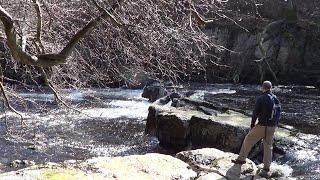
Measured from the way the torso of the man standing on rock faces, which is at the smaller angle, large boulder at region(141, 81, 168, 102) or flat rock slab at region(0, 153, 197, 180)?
the large boulder

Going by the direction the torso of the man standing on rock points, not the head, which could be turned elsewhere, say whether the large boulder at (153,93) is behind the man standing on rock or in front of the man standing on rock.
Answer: in front

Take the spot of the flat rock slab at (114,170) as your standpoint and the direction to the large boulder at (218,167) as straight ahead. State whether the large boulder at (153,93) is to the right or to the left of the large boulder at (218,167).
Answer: left

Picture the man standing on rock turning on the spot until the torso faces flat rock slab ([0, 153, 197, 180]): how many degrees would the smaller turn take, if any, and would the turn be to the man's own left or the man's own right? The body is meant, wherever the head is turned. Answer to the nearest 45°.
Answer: approximately 90° to the man's own left

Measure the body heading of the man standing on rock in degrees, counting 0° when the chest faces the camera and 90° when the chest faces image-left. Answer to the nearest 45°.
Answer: approximately 135°
